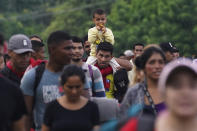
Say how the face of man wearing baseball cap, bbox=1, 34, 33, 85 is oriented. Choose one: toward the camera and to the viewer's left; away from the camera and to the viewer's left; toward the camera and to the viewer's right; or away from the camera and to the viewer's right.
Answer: toward the camera and to the viewer's right

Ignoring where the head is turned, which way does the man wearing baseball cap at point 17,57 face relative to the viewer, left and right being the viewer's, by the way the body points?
facing the viewer and to the right of the viewer

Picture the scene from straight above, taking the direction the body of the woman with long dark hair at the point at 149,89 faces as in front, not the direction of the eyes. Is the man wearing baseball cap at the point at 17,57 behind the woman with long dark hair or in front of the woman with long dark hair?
behind

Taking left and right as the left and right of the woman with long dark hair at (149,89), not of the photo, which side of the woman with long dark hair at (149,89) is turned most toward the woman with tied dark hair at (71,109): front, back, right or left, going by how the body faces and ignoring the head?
right

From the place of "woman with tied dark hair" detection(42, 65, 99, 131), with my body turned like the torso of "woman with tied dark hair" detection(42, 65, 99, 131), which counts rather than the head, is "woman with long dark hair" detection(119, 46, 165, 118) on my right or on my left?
on my left

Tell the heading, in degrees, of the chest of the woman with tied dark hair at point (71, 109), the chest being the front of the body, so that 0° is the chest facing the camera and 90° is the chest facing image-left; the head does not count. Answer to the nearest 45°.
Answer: approximately 0°
